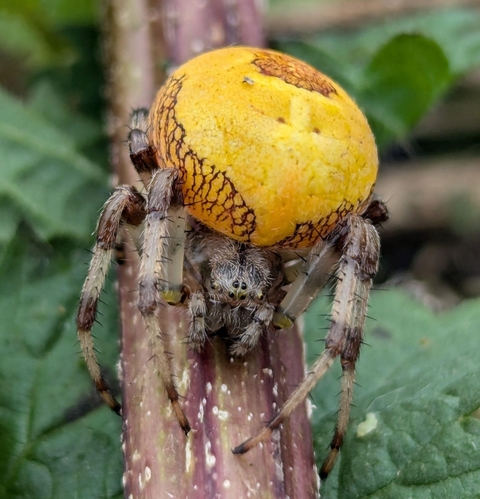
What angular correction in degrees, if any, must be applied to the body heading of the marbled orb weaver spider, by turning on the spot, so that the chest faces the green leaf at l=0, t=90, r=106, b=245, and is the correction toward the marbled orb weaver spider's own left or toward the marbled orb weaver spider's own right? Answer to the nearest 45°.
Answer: approximately 135° to the marbled orb weaver spider's own right

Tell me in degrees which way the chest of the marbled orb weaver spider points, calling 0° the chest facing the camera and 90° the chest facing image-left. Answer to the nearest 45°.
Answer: approximately 0°

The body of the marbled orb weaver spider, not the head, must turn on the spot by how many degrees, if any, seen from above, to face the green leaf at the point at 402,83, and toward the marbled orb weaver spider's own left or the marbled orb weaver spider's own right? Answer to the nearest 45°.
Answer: approximately 135° to the marbled orb weaver spider's own left

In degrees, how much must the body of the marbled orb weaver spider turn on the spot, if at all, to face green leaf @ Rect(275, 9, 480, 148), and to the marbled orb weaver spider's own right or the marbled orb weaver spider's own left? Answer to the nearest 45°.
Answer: approximately 135° to the marbled orb weaver spider's own left
